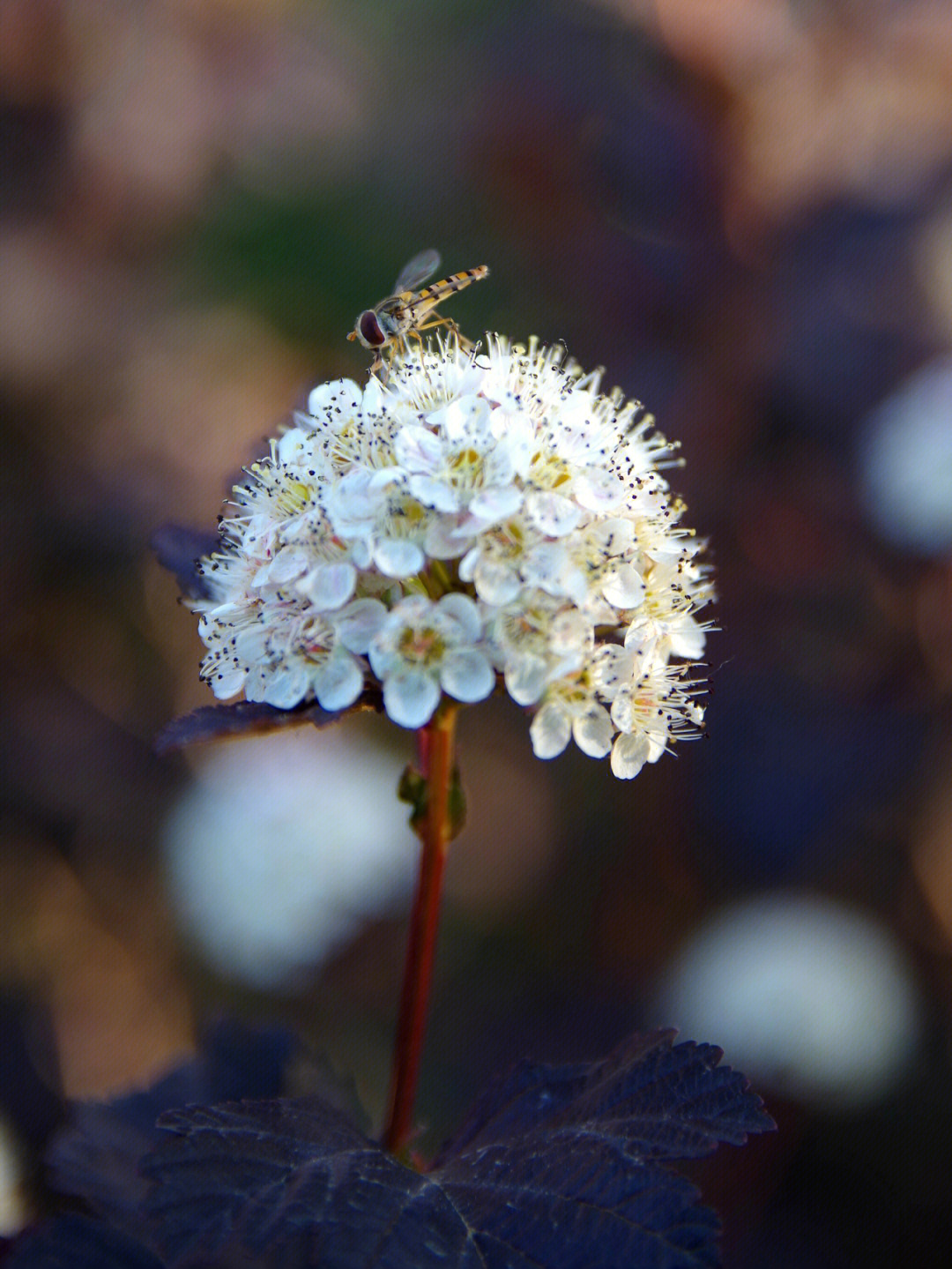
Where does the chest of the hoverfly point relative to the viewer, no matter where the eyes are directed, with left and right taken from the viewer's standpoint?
facing to the left of the viewer
